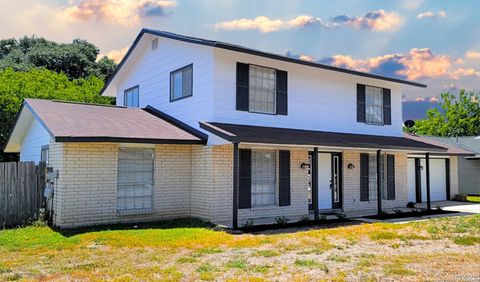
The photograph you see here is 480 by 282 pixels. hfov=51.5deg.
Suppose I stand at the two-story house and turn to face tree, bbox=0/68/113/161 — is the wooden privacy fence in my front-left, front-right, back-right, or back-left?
front-left

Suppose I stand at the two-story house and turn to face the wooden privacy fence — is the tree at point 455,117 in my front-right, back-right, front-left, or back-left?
back-right

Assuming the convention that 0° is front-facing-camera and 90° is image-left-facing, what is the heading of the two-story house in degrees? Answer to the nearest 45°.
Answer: approximately 315°

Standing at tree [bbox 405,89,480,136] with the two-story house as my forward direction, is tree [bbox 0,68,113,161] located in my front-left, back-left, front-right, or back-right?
front-right

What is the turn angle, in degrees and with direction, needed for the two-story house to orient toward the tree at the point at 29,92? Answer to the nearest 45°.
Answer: approximately 180°

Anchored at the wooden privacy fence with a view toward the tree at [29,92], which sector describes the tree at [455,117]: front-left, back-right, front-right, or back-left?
front-right

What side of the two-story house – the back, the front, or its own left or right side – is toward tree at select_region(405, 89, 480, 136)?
left
